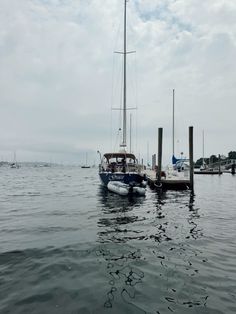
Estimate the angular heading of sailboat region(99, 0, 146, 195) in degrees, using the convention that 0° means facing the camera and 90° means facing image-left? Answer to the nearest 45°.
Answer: approximately 180°
